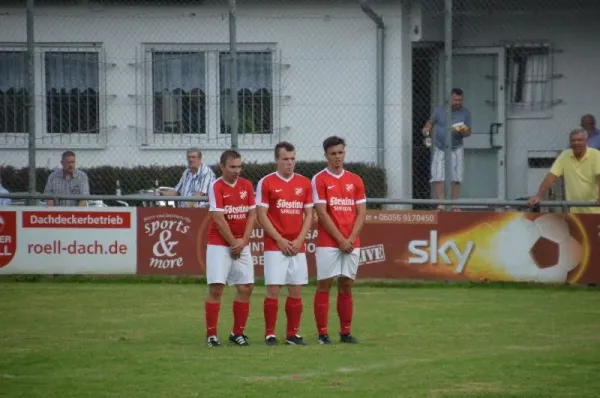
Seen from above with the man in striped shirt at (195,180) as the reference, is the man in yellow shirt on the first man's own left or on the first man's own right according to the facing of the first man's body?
on the first man's own left

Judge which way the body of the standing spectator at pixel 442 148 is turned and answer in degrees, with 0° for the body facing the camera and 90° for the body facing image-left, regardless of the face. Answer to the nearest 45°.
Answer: approximately 0°

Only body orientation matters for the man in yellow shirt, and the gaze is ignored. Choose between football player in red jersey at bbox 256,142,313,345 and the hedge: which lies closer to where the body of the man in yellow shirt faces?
the football player in red jersey

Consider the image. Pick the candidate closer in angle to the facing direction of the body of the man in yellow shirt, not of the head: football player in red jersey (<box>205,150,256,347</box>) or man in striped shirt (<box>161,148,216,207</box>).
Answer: the football player in red jersey

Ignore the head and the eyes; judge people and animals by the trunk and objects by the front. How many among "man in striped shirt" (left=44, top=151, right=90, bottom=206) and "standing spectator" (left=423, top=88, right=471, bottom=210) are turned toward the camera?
2

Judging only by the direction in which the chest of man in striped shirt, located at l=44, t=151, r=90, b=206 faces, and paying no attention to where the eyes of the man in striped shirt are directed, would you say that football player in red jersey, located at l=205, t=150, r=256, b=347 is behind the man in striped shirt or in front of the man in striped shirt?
in front

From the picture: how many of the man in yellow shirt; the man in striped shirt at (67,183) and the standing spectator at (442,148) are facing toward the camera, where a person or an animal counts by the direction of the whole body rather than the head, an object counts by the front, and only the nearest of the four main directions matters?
3

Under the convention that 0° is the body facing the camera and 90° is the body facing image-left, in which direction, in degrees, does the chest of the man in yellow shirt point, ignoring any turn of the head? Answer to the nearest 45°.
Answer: approximately 0°

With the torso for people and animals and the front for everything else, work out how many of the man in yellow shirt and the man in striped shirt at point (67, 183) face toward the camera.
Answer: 2

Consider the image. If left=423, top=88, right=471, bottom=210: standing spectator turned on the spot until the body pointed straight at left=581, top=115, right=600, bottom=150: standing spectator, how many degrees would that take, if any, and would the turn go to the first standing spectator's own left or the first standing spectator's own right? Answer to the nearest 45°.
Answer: approximately 90° to the first standing spectator's own left
